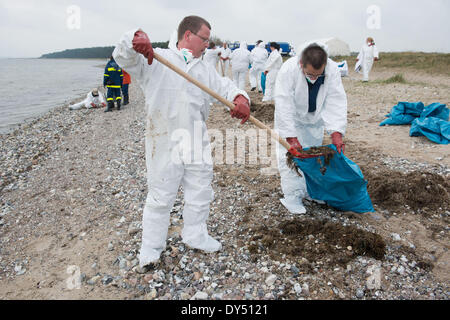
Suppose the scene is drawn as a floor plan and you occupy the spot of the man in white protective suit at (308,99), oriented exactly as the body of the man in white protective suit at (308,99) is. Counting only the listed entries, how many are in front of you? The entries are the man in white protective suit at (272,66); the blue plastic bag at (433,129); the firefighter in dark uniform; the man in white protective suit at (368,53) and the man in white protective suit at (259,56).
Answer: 0

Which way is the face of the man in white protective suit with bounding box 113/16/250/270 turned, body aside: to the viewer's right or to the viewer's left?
to the viewer's right

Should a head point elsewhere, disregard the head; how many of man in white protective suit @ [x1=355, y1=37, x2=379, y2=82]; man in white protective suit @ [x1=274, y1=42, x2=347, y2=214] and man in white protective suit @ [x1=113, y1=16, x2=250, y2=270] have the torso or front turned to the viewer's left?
0

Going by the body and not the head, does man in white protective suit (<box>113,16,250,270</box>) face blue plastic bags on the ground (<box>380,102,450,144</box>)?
no

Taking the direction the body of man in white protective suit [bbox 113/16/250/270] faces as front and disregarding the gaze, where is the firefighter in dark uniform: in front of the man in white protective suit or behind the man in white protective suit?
behind

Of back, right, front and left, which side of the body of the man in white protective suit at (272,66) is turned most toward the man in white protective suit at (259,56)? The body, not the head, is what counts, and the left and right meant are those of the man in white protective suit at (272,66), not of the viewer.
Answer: right

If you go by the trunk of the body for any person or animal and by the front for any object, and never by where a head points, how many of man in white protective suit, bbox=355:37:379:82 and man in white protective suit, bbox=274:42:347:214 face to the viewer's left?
0

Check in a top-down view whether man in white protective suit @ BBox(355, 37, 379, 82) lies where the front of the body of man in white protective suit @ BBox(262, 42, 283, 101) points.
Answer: no

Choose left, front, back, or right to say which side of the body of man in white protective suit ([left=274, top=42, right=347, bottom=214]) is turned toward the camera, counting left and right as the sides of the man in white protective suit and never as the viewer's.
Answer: front

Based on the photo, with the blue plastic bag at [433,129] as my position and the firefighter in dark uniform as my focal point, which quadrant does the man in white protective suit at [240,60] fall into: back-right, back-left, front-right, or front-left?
front-right
